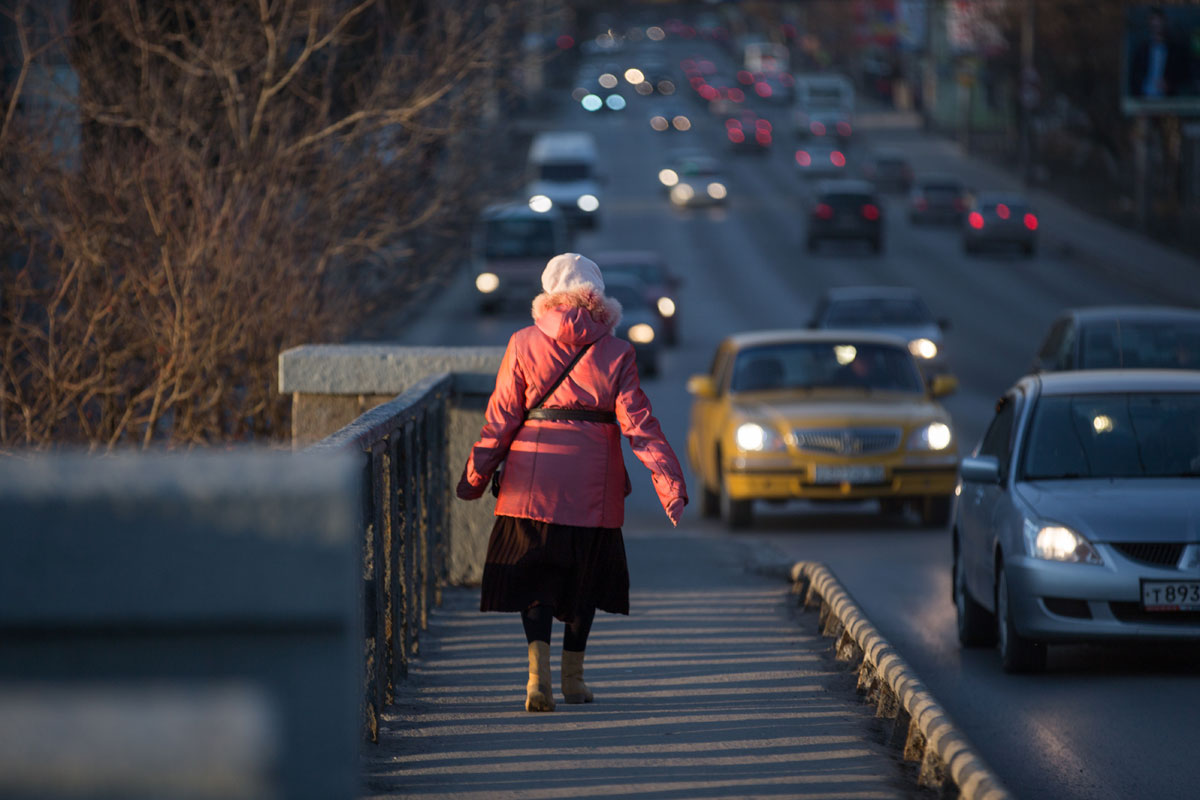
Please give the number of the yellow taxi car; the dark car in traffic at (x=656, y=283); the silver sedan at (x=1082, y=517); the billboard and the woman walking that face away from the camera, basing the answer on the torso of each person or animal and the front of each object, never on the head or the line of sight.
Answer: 1

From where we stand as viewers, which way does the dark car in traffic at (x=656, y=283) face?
facing the viewer

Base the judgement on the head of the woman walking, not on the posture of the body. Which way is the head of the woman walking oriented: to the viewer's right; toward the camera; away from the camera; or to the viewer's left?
away from the camera

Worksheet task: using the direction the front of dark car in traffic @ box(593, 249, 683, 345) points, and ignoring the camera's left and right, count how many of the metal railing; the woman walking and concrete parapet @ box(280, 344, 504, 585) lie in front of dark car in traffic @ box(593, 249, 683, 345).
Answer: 3

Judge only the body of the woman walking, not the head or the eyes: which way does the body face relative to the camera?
away from the camera

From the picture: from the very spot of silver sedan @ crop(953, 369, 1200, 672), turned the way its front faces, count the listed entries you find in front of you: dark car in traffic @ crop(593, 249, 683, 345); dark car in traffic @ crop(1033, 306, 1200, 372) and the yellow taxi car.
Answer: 0

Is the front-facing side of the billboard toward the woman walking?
yes

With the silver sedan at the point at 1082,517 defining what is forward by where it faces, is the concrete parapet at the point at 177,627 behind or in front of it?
in front

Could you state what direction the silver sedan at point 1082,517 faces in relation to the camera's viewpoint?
facing the viewer

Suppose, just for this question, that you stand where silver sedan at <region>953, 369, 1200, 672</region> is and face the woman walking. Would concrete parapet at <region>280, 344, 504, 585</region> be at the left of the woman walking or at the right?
right

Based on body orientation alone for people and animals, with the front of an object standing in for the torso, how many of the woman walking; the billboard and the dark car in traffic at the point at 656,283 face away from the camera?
1

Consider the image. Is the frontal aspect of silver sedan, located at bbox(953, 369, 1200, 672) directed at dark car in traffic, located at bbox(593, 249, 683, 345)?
no

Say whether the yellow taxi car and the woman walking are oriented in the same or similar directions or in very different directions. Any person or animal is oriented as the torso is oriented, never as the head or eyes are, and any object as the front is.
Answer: very different directions

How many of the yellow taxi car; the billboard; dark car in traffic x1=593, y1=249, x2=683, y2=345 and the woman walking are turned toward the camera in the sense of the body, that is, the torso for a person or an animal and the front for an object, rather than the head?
3
